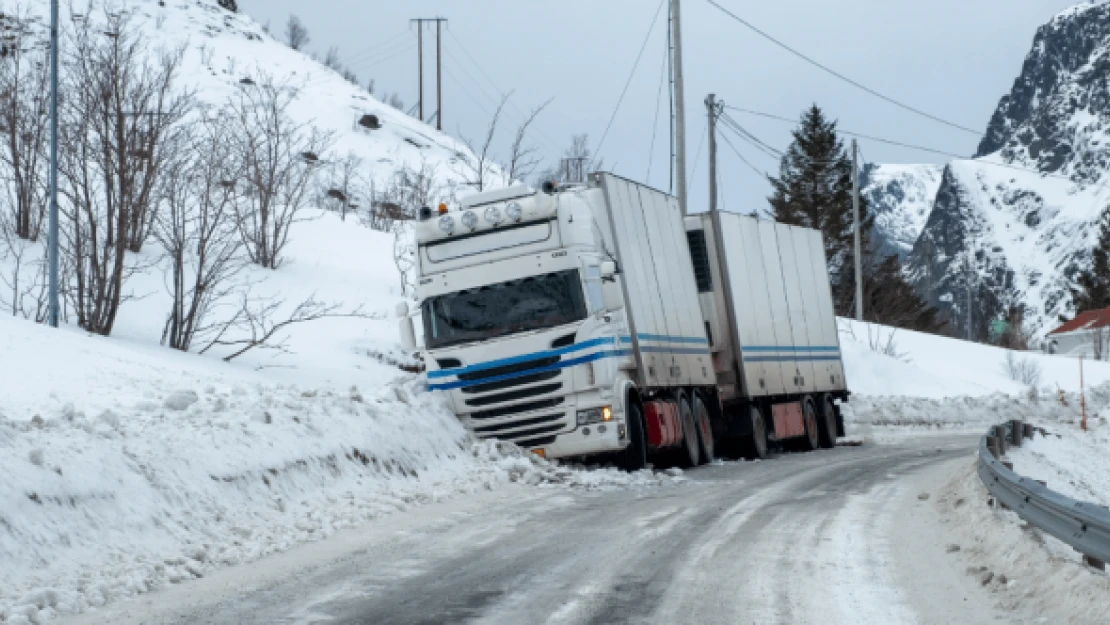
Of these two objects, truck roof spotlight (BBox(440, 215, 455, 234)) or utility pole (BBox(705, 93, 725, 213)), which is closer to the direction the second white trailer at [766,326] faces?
the truck roof spotlight

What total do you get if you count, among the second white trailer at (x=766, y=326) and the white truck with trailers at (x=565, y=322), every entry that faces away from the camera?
0

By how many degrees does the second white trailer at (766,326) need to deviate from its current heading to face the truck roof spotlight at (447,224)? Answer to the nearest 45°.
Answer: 0° — it already faces it

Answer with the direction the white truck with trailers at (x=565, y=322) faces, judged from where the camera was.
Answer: facing the viewer and to the left of the viewer

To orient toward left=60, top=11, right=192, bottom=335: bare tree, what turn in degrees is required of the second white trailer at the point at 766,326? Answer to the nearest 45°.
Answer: approximately 45° to its right

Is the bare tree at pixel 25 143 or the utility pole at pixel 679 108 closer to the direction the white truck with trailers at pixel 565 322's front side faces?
the bare tree
